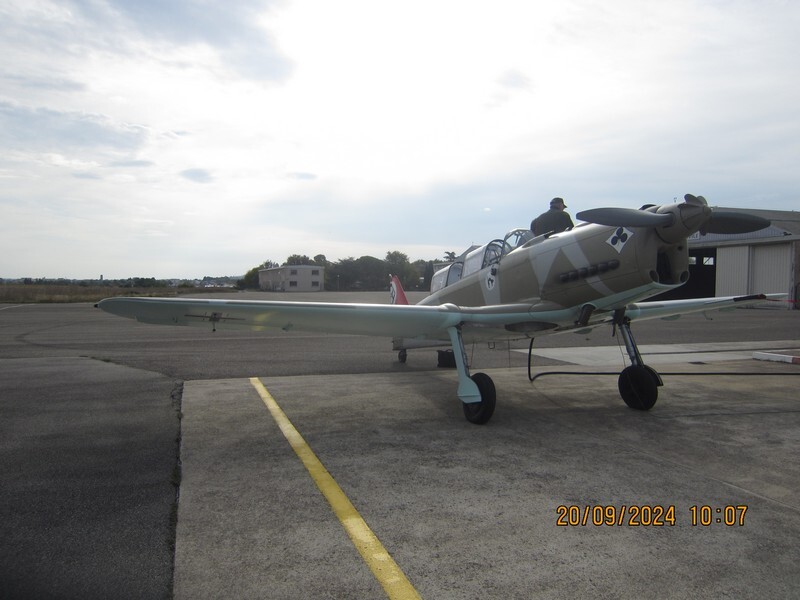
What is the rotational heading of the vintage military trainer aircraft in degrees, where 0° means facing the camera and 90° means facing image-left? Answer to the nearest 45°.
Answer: approximately 315°

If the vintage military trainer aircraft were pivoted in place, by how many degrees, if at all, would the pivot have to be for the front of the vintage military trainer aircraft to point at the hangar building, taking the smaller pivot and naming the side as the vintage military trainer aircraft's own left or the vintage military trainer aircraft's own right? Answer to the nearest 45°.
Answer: approximately 90° to the vintage military trainer aircraft's own left
